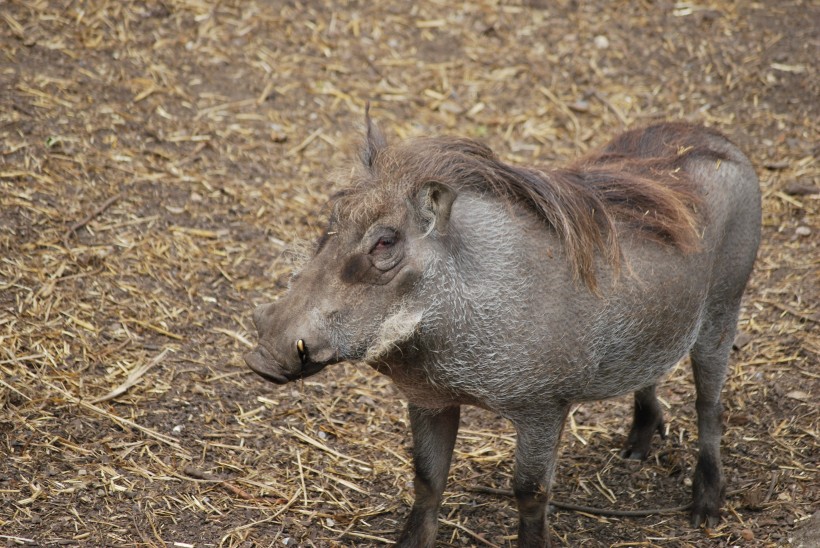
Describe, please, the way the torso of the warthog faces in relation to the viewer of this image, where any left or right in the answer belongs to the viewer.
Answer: facing the viewer and to the left of the viewer
